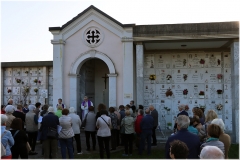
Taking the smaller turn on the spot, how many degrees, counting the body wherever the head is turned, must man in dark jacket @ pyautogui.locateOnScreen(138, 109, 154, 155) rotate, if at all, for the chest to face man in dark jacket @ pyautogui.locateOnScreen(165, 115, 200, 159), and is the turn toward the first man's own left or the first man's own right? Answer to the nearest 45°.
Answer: approximately 180°

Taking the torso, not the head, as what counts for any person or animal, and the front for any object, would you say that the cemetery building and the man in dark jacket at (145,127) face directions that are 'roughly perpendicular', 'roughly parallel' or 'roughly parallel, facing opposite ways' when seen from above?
roughly parallel, facing opposite ways

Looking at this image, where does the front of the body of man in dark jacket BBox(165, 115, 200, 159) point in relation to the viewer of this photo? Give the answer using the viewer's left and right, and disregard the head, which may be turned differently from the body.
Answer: facing away from the viewer and to the left of the viewer

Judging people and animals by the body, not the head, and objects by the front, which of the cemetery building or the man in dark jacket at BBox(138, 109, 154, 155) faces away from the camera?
the man in dark jacket

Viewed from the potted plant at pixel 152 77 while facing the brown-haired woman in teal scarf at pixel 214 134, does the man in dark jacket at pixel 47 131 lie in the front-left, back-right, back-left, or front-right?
front-right

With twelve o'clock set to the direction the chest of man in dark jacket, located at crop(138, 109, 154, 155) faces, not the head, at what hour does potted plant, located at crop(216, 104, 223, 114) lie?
The potted plant is roughly at 1 o'clock from the man in dark jacket.

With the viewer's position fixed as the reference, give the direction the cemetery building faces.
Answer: facing the viewer

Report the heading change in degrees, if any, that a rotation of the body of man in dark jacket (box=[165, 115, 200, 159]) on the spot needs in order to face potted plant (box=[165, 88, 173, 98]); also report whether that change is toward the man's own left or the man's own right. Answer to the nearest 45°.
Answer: approximately 45° to the man's own right

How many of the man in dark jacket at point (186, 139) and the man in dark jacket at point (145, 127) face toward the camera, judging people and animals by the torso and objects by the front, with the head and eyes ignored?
0

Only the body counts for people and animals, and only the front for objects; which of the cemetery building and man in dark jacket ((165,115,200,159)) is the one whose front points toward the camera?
the cemetery building

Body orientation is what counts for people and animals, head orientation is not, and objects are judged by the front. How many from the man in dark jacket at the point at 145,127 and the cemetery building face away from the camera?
1

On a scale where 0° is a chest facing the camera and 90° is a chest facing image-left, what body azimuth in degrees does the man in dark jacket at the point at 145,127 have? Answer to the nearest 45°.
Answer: approximately 180°

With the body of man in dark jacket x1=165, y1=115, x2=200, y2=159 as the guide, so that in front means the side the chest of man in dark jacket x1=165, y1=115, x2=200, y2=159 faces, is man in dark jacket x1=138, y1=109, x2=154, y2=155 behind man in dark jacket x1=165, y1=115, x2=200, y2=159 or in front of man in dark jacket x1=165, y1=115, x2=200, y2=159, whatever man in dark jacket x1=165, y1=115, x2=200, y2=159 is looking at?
in front
